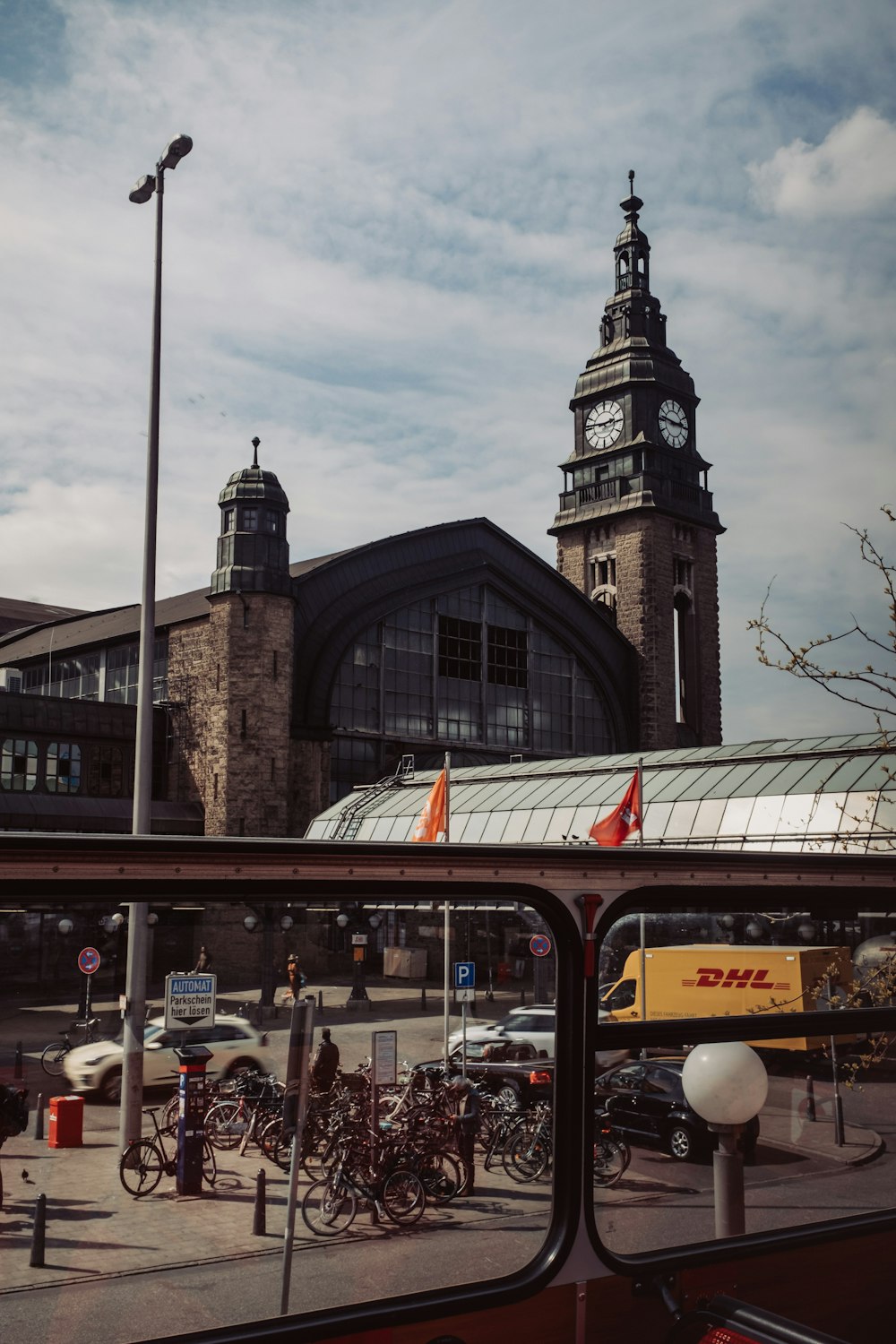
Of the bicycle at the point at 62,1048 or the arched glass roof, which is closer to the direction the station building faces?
the arched glass roof

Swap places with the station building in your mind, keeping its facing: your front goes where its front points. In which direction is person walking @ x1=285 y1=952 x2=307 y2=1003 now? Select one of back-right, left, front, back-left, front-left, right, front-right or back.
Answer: front-right

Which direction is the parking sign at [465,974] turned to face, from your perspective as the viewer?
facing the viewer

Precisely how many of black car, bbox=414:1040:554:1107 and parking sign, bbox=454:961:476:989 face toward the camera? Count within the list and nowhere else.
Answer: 1

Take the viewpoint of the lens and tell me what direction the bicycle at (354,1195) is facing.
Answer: facing the viewer and to the left of the viewer

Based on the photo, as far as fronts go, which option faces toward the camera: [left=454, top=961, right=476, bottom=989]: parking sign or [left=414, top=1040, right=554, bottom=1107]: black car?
the parking sign

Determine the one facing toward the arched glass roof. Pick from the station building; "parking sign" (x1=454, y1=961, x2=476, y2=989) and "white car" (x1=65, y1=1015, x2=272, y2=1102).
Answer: the station building

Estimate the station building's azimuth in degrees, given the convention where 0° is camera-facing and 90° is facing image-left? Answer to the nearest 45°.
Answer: approximately 315°

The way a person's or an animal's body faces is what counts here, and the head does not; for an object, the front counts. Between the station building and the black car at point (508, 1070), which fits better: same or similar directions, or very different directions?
very different directions
